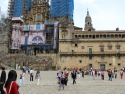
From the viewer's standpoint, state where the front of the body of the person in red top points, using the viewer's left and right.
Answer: facing away from the viewer and to the right of the viewer
